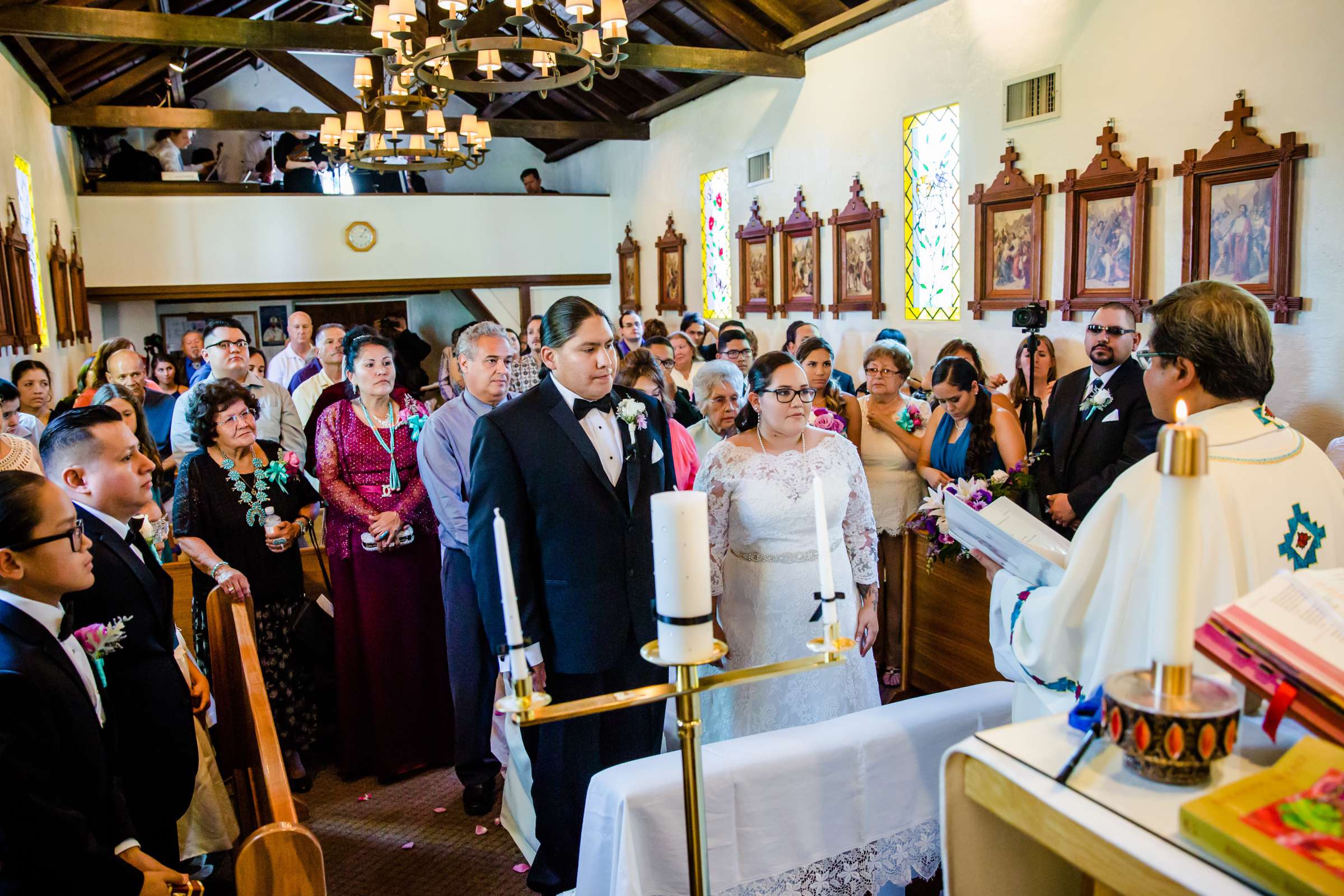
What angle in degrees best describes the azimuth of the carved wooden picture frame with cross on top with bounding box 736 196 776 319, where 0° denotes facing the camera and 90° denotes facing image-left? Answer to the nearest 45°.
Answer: approximately 45°

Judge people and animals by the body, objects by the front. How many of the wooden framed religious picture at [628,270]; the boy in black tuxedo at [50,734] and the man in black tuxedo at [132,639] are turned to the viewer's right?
2

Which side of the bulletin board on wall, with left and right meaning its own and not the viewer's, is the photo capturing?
front

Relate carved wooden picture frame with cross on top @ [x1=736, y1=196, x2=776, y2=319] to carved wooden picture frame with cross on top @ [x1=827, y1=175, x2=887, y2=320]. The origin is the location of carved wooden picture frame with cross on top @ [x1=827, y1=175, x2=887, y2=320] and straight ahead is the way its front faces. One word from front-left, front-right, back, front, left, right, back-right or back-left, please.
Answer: right

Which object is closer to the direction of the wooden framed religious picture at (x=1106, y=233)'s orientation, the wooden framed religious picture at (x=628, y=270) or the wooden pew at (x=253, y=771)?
the wooden pew

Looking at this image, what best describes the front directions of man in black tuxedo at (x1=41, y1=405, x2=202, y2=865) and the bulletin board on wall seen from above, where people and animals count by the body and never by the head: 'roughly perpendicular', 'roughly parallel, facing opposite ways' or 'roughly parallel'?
roughly perpendicular

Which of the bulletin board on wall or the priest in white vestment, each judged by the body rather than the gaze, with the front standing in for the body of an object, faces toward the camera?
the bulletin board on wall

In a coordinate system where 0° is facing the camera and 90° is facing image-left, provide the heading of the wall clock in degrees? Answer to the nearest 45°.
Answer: approximately 0°

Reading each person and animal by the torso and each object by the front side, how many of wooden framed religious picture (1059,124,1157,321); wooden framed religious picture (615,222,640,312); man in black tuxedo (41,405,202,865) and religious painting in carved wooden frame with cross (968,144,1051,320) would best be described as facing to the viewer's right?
1

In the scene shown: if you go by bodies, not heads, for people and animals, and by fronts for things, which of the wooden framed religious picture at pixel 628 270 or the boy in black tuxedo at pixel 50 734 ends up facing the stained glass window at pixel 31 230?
the wooden framed religious picture

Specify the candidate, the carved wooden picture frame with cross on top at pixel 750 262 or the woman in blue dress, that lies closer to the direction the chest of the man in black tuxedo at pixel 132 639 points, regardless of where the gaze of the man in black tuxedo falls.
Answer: the woman in blue dress

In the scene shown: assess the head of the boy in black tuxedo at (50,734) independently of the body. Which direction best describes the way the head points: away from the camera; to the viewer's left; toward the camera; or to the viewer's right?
to the viewer's right

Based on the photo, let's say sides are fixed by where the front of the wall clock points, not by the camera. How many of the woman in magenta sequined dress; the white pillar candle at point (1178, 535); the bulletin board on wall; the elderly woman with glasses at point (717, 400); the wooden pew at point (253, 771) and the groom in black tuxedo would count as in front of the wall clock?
5

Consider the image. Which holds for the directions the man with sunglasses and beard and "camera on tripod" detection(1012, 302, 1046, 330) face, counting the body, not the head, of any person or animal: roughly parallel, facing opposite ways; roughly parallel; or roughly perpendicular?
roughly parallel

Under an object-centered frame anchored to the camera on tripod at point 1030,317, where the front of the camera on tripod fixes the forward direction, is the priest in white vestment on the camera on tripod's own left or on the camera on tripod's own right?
on the camera on tripod's own left

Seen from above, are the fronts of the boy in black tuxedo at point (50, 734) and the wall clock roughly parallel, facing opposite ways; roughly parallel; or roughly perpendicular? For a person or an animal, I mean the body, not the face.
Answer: roughly perpendicular

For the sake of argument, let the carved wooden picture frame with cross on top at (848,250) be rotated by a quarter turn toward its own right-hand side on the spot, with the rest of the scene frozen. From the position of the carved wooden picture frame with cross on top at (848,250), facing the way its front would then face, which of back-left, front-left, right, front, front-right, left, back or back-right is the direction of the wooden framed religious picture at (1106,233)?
back

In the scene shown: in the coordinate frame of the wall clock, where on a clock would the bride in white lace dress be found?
The bride in white lace dress is roughly at 12 o'clock from the wall clock.
